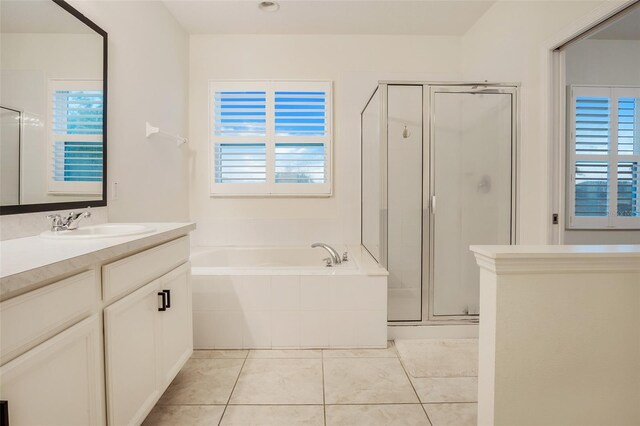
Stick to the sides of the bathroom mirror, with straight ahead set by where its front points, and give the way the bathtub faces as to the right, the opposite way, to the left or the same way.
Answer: to the right

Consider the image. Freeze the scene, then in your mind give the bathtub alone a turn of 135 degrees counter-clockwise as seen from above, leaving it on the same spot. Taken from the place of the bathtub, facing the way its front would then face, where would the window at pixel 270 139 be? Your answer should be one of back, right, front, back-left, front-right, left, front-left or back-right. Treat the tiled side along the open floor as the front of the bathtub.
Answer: front-left

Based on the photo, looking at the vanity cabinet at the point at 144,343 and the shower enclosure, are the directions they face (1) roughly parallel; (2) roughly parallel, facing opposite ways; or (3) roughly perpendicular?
roughly perpendicular

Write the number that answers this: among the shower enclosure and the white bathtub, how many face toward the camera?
2

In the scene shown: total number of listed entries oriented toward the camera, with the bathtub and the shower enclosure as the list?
2

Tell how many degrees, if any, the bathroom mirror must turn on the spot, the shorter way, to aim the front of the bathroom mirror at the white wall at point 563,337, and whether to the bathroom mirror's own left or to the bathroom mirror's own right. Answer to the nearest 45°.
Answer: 0° — it already faces it

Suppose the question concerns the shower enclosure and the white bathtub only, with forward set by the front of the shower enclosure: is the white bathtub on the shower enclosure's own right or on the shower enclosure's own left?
on the shower enclosure's own right

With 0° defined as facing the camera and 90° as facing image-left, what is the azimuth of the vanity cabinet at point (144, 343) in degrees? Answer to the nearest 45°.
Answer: approximately 315°

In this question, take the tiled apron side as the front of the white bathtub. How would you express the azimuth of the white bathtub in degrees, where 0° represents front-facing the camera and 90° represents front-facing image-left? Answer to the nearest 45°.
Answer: approximately 0°
